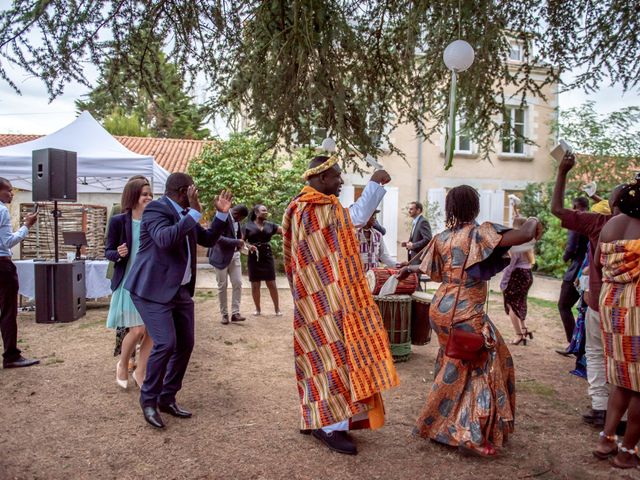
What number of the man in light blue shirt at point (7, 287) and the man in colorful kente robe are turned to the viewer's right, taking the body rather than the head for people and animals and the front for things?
2

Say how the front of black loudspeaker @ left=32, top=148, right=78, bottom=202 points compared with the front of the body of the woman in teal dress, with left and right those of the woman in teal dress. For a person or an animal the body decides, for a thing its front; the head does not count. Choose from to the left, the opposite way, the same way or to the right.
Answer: the same way

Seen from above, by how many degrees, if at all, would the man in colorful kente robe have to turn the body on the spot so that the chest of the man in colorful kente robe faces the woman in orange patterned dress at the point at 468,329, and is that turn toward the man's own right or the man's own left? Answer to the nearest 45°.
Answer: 0° — they already face them

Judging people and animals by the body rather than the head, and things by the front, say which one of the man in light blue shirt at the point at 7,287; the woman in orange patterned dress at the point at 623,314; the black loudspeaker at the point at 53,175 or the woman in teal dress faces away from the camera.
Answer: the woman in orange patterned dress

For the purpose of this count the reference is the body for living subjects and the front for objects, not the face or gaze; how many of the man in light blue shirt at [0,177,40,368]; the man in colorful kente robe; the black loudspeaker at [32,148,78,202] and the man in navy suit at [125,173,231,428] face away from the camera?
0

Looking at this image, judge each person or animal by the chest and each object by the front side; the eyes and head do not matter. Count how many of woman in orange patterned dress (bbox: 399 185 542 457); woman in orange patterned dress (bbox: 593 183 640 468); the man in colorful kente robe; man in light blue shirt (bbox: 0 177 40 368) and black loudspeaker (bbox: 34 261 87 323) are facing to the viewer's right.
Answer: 2

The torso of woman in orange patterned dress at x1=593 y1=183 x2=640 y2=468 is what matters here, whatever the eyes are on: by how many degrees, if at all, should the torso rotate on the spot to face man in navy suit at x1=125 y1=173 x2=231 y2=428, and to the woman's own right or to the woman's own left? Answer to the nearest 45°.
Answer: approximately 90° to the woman's own left

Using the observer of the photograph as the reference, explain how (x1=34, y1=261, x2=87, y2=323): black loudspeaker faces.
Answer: facing the viewer and to the left of the viewer

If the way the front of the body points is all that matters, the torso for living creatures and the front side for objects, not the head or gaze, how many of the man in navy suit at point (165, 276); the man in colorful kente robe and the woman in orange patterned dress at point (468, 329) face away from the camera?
1

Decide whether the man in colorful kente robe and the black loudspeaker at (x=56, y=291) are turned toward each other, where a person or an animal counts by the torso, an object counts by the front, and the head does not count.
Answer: no

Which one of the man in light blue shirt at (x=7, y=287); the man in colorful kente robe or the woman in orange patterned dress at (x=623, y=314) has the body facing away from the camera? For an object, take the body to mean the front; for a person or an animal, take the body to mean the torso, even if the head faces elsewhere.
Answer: the woman in orange patterned dress

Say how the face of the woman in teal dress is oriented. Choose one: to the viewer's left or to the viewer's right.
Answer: to the viewer's right

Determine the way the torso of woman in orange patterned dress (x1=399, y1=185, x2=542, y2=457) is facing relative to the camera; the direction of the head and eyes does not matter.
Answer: away from the camera

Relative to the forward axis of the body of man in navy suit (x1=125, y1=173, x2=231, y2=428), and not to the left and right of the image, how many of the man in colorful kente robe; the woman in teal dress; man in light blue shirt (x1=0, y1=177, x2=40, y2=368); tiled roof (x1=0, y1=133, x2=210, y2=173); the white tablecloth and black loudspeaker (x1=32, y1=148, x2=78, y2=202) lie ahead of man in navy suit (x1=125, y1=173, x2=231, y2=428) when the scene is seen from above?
1
